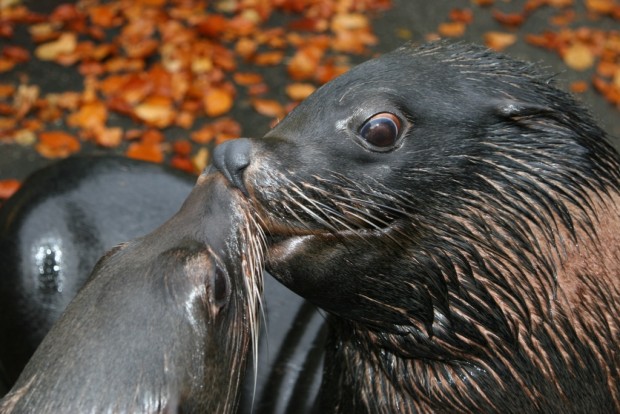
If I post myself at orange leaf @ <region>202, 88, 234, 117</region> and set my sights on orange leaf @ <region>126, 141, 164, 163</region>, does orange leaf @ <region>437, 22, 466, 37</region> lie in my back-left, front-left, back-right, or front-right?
back-left

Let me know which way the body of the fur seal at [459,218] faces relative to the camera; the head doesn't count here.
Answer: to the viewer's left

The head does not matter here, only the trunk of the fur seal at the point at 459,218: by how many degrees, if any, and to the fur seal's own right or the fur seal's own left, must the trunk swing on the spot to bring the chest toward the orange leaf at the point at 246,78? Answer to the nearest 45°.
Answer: approximately 45° to the fur seal's own right
